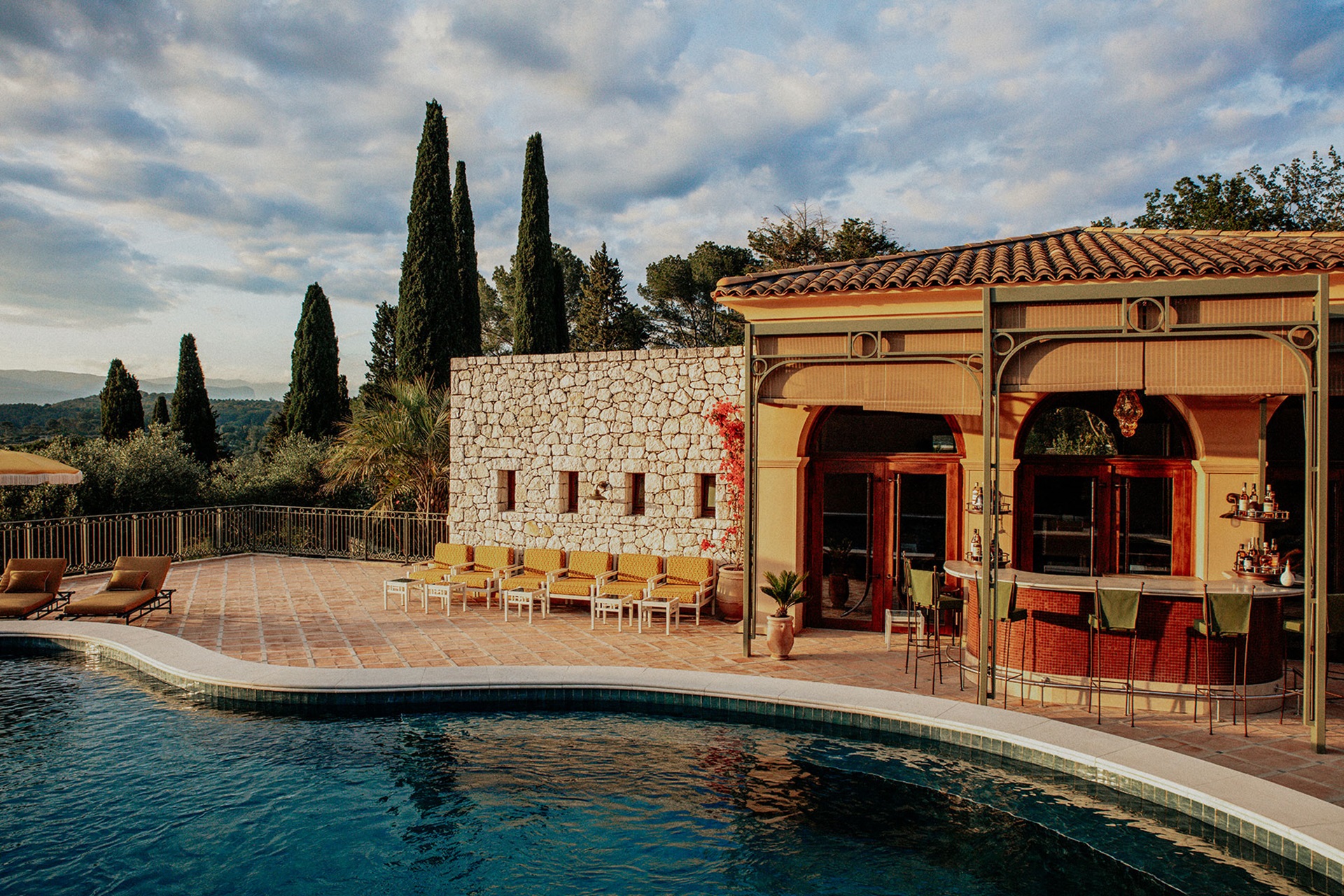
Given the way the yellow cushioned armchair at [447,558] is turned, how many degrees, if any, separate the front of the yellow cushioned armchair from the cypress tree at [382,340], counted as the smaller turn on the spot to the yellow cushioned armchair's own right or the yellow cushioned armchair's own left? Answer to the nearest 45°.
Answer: approximately 135° to the yellow cushioned armchair's own right

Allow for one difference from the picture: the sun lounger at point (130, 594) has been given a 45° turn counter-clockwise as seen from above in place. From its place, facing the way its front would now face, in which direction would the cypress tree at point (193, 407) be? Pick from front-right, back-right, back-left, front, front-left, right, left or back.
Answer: back

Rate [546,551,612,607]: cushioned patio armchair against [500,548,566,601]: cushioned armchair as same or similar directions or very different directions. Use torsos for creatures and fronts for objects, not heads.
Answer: same or similar directions

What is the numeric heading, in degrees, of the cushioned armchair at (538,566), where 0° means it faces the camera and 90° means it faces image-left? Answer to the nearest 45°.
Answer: approximately 45°

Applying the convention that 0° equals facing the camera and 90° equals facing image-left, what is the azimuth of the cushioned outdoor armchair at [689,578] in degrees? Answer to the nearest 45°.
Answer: approximately 45°

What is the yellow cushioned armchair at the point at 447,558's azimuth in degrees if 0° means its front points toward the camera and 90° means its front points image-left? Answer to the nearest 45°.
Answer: approximately 45°

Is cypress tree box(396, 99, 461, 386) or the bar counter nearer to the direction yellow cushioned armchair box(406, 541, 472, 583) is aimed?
the bar counter

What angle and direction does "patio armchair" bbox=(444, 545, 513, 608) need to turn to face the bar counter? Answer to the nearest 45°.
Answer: approximately 90° to its left

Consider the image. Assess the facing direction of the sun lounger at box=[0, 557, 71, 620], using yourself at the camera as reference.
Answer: facing the viewer and to the left of the viewer

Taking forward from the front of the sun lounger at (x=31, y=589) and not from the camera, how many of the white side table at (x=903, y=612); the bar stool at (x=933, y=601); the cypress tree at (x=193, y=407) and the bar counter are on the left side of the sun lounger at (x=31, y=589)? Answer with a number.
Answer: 3

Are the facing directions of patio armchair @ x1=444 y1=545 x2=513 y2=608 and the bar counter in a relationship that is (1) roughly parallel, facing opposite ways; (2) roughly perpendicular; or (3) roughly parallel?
roughly parallel

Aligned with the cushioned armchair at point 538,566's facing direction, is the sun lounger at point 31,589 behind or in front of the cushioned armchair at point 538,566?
in front

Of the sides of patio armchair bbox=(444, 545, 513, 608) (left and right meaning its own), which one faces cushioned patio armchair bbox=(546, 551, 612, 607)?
left

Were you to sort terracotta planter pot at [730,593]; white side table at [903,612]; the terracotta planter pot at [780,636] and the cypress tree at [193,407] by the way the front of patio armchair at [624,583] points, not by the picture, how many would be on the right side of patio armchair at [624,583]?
1

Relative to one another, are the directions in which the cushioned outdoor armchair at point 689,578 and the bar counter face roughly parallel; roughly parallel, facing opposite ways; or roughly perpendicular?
roughly parallel
